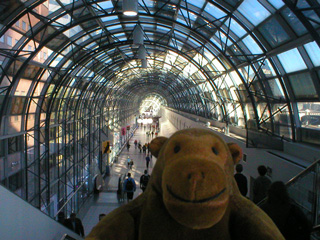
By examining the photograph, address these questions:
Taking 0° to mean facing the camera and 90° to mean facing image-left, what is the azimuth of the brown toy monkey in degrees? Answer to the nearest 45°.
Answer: approximately 0°

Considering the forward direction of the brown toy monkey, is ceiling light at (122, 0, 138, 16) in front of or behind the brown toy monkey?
behind

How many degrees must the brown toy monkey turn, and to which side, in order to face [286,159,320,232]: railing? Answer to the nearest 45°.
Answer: approximately 135° to its left

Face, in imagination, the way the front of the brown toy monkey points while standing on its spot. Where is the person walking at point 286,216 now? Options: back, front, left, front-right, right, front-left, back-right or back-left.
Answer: back-left
